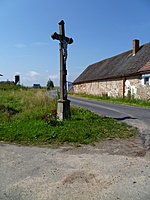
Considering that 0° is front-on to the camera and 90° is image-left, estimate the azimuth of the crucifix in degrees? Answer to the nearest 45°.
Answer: approximately 315°

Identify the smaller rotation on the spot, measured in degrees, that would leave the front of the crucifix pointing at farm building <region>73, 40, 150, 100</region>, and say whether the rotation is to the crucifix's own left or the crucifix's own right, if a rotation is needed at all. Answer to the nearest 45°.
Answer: approximately 90° to the crucifix's own left
